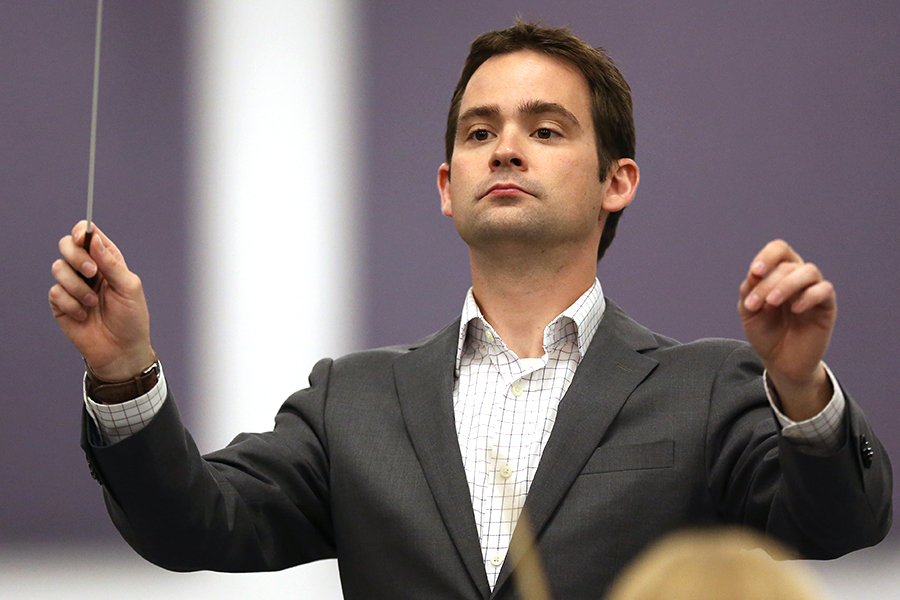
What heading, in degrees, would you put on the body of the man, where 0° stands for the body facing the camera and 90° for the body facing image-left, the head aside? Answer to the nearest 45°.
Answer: approximately 0°
